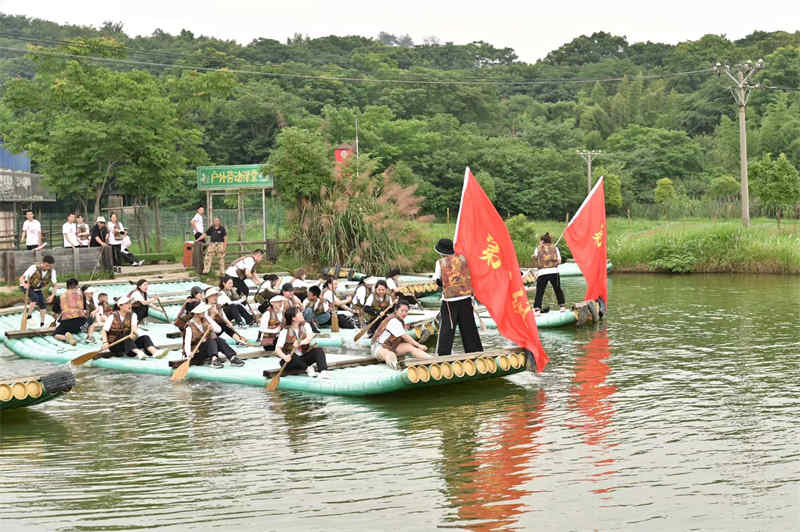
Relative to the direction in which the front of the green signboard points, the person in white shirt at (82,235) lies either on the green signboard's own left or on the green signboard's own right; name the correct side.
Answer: on the green signboard's own right

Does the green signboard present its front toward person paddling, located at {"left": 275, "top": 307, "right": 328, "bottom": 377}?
yes

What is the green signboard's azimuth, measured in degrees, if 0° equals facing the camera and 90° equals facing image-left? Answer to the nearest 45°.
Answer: approximately 0°

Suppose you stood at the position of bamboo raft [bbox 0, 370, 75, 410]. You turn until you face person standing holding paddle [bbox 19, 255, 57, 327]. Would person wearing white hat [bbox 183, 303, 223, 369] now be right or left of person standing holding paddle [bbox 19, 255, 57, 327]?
right

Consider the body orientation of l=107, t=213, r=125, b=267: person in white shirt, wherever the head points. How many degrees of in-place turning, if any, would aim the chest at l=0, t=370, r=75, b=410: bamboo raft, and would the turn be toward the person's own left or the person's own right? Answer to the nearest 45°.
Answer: approximately 45° to the person's own right
